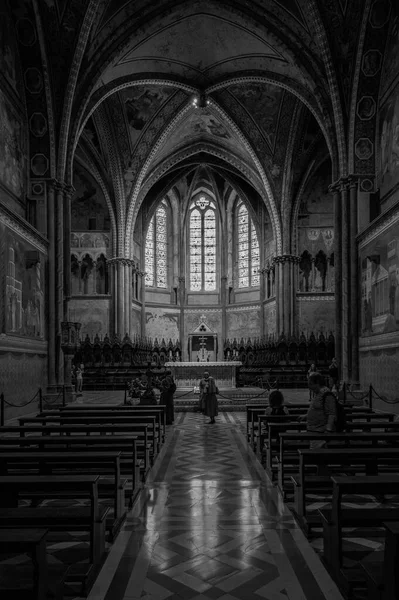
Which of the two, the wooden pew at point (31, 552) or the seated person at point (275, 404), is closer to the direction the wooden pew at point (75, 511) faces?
the seated person

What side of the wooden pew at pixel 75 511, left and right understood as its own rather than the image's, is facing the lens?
back

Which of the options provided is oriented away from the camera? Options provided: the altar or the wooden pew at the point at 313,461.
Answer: the wooden pew

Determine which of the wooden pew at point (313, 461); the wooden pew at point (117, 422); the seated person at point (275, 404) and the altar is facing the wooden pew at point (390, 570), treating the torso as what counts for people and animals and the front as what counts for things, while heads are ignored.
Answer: the altar

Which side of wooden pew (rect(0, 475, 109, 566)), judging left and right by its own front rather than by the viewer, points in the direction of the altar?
front

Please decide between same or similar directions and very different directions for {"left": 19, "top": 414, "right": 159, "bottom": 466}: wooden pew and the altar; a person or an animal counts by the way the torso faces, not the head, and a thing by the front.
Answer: very different directions

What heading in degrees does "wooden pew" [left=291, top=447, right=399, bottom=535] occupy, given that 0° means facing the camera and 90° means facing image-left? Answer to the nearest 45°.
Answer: approximately 180°

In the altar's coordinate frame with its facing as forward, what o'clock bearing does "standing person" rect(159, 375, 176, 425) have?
The standing person is roughly at 12 o'clock from the altar.

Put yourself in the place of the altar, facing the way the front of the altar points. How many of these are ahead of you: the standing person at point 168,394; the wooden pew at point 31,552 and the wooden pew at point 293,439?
3

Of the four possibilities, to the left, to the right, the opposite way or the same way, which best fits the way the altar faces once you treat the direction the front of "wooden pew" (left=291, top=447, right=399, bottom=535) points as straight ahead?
the opposite way

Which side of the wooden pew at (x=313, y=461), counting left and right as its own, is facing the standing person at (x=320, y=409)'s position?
front

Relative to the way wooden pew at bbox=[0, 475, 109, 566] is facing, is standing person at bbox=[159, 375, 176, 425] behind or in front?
in front

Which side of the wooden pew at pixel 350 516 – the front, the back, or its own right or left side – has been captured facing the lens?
back

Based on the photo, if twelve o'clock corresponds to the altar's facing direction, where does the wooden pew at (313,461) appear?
The wooden pew is roughly at 12 o'clock from the altar.
